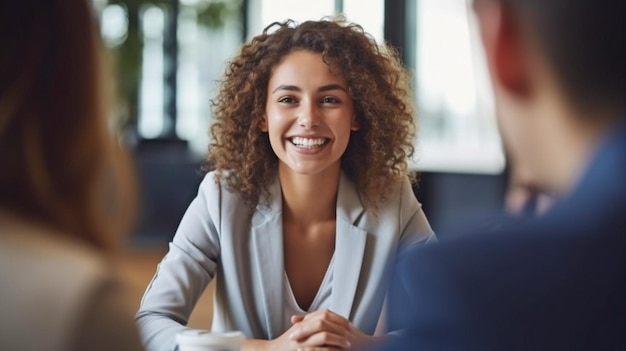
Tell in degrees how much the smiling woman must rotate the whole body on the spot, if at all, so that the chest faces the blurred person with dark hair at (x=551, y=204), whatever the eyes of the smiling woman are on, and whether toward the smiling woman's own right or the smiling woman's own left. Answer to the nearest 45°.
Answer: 0° — they already face them

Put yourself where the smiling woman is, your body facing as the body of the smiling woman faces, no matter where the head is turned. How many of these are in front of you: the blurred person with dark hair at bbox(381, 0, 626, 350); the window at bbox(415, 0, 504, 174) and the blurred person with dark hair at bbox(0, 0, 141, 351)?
2

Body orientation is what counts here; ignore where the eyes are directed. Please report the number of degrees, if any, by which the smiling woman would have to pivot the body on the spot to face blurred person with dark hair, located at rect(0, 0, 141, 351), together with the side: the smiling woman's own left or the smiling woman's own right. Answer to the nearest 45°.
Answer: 0° — they already face them

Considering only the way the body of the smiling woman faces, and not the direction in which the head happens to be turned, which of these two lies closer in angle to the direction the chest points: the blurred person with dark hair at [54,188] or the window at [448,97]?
the blurred person with dark hair

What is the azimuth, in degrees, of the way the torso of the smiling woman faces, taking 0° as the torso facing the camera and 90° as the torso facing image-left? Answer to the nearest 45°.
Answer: approximately 0°

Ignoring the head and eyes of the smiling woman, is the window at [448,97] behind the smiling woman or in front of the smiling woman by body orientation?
behind

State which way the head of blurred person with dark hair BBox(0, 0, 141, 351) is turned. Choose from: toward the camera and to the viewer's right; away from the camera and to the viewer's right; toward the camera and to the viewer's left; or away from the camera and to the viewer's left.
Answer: away from the camera and to the viewer's right

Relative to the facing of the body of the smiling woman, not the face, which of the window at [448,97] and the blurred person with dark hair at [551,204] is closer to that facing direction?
the blurred person with dark hair

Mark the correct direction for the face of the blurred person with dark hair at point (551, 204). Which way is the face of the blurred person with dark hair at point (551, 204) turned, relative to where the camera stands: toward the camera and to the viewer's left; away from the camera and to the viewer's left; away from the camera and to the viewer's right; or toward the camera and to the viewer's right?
away from the camera and to the viewer's left
